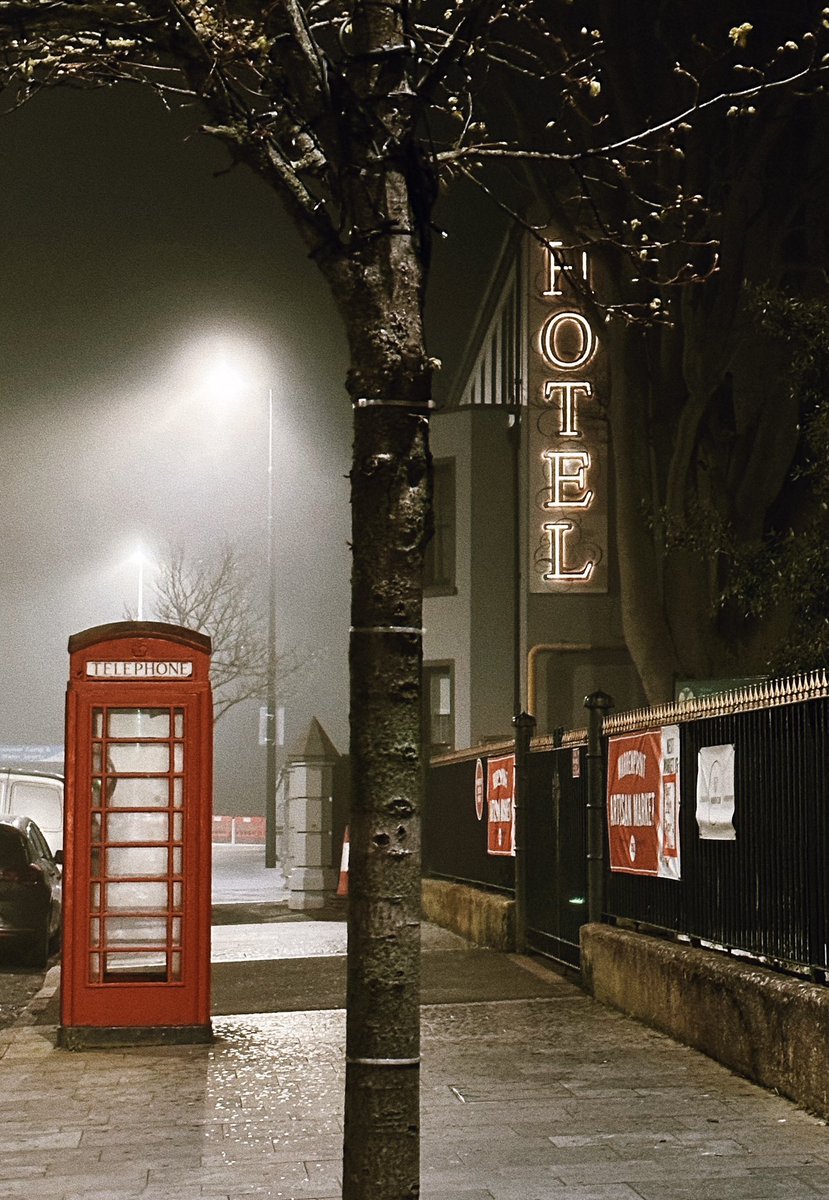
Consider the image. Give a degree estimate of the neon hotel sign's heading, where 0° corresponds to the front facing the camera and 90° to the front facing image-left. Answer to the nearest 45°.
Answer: approximately 0°

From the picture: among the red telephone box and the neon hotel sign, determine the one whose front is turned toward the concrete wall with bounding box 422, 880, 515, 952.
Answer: the neon hotel sign

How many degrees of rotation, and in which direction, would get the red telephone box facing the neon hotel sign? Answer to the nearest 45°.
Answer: approximately 135° to its left

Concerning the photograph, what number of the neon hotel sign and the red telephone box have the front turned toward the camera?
2

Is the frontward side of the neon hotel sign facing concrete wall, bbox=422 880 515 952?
yes

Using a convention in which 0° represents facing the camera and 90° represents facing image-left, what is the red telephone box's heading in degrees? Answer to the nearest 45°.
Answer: approximately 0°

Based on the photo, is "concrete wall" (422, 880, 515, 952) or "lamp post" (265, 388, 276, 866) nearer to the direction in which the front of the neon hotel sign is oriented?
the concrete wall

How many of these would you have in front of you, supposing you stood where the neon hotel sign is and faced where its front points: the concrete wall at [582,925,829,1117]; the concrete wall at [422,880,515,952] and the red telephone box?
3

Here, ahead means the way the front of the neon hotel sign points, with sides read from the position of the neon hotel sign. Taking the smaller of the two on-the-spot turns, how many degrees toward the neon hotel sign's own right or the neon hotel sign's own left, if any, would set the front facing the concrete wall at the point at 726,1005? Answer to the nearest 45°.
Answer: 0° — it already faces it

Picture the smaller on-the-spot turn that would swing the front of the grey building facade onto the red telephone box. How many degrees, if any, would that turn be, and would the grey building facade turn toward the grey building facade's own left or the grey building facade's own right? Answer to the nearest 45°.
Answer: approximately 45° to the grey building facade's own left

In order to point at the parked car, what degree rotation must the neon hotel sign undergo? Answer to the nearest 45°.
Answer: approximately 45° to its right
